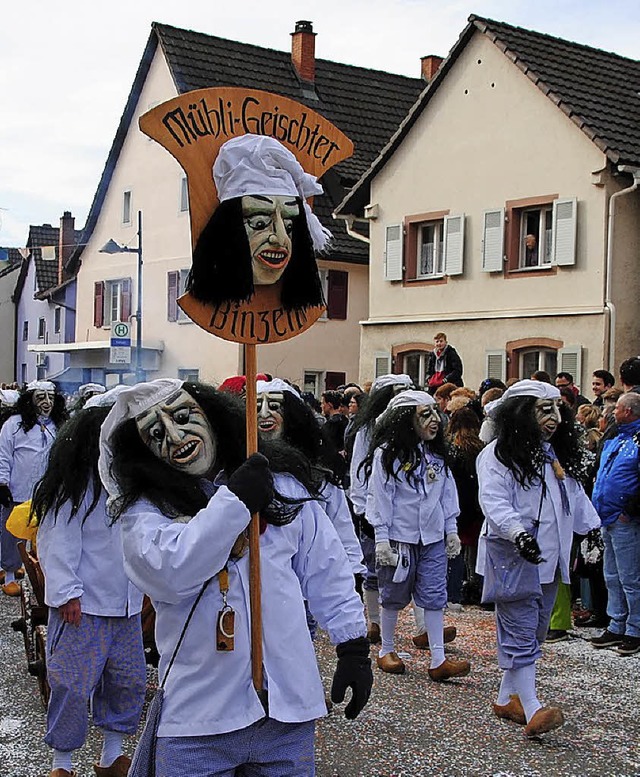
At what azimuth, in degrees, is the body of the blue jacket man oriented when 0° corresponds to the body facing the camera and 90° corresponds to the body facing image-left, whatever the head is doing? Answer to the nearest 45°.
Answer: approximately 90°

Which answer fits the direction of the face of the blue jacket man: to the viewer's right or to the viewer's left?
to the viewer's left

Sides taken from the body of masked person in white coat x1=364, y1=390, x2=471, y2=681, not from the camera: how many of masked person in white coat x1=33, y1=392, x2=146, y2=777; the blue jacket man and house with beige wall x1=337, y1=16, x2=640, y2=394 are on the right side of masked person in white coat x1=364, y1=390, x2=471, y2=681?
1

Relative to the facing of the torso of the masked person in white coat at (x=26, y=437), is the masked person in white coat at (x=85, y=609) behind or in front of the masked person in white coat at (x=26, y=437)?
in front

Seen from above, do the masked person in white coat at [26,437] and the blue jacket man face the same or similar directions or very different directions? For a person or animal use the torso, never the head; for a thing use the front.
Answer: very different directions

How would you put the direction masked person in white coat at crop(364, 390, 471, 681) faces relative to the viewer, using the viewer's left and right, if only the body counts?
facing the viewer and to the right of the viewer

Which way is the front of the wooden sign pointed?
toward the camera

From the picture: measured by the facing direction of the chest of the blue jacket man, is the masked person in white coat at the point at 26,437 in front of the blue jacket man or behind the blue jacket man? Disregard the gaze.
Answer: in front

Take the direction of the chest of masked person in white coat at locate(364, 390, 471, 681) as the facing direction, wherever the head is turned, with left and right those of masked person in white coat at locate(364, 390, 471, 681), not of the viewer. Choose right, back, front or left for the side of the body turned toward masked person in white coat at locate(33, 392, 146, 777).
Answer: right

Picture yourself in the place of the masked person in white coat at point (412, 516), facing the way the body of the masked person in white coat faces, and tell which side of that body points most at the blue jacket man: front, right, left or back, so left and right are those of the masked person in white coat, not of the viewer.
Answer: left

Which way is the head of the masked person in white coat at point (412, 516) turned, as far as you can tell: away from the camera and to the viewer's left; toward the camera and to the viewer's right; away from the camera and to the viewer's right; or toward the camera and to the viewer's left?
toward the camera and to the viewer's right

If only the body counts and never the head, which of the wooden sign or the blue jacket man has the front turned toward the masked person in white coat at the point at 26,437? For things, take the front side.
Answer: the blue jacket man
